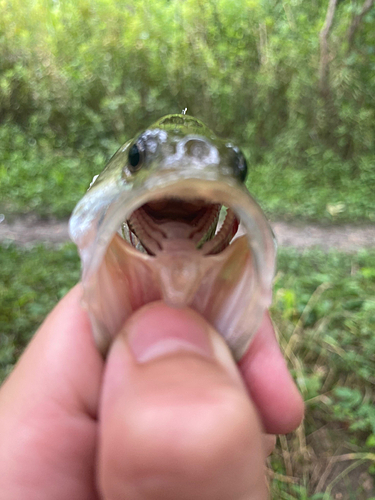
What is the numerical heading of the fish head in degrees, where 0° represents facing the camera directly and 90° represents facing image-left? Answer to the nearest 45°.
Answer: approximately 0°
